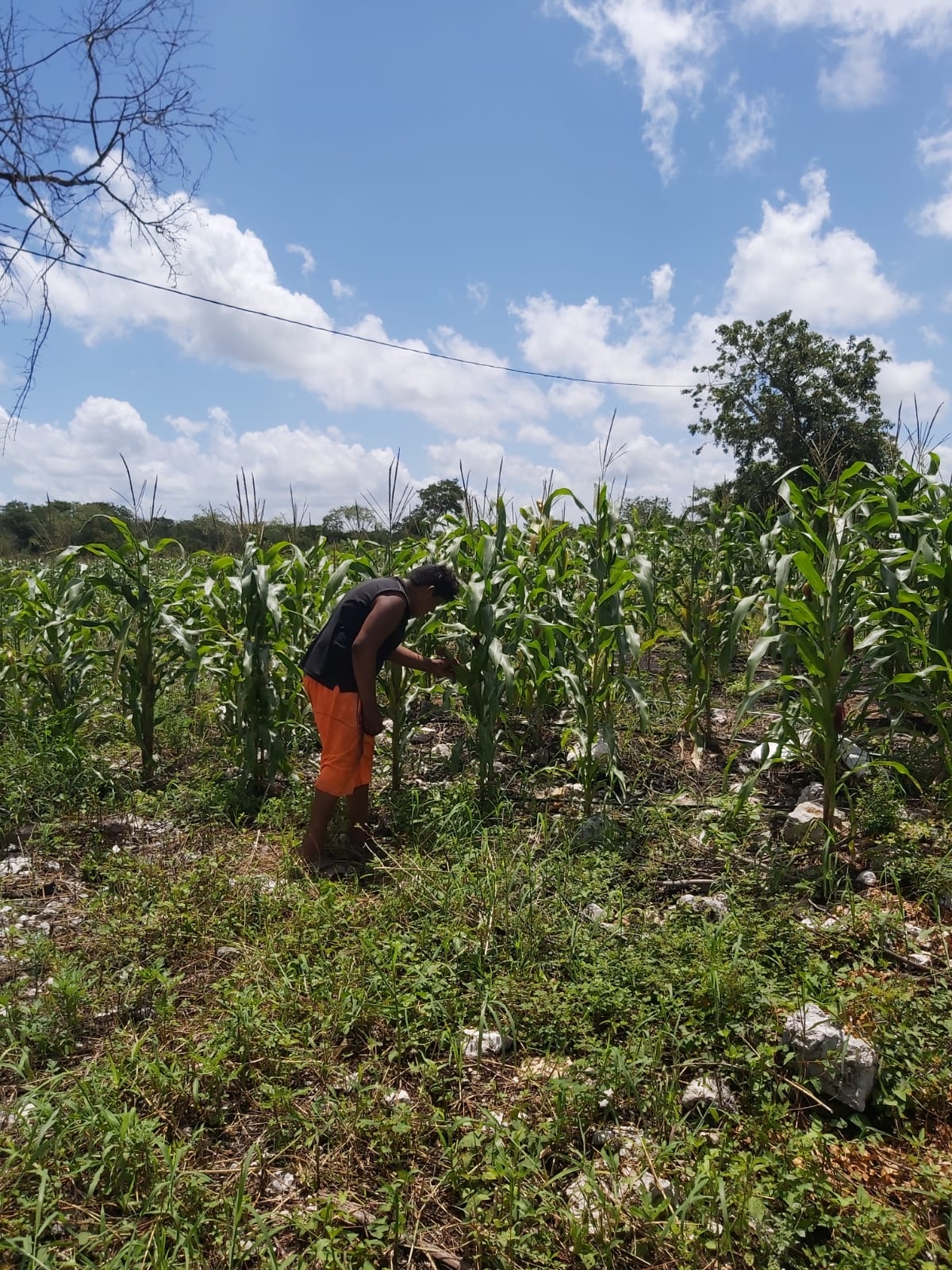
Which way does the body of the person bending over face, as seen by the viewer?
to the viewer's right

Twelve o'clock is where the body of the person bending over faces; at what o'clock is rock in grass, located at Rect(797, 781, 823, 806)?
The rock in grass is roughly at 12 o'clock from the person bending over.

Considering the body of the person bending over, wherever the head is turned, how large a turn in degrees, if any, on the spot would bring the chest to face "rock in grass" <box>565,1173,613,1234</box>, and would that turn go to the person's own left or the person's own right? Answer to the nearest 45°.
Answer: approximately 90° to the person's own right

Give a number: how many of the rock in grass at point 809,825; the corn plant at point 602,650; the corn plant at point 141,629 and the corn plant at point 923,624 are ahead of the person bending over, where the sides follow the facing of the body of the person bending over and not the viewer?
3

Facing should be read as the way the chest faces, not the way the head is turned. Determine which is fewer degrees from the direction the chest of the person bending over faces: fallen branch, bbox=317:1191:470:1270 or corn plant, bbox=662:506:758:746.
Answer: the corn plant

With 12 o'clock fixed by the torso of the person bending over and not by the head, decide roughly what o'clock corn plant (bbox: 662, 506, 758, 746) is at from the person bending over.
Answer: The corn plant is roughly at 11 o'clock from the person bending over.

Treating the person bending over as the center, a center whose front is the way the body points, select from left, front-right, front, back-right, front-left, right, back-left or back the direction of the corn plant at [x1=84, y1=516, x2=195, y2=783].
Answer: back-left

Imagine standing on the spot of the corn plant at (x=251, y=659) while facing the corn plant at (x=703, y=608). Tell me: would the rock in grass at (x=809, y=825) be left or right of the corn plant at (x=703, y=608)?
right

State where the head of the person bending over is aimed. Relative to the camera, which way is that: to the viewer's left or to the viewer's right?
to the viewer's right
